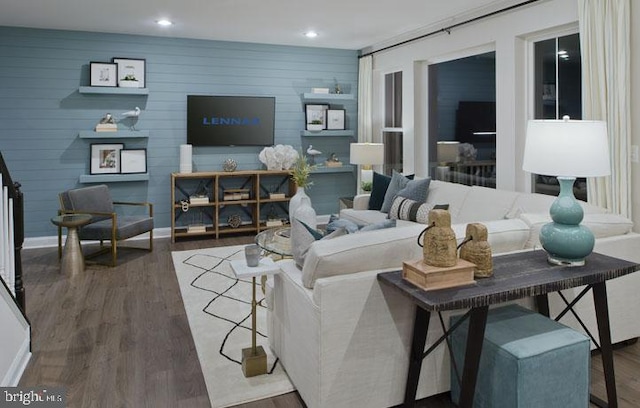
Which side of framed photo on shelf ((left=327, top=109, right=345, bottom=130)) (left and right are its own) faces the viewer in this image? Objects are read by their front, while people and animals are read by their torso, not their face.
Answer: front

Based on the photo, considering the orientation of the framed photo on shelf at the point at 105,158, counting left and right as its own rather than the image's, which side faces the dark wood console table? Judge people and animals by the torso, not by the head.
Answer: front

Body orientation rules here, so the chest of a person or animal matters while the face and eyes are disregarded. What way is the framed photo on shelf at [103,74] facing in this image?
toward the camera

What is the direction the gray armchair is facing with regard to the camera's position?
facing the viewer and to the right of the viewer

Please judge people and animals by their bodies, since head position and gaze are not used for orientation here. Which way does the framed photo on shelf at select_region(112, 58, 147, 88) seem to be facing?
toward the camera
